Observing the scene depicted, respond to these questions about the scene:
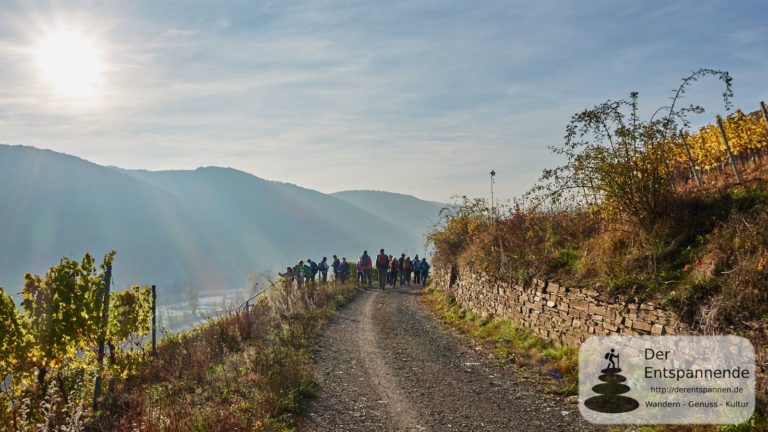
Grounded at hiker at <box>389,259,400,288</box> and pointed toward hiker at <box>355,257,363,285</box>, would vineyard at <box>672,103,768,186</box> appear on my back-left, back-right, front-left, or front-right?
back-left

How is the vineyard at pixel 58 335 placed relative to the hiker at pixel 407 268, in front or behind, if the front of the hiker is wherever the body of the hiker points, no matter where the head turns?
behind

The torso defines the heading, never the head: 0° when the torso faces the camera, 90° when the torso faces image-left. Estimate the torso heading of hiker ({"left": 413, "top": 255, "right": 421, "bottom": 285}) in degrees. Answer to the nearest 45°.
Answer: approximately 180°

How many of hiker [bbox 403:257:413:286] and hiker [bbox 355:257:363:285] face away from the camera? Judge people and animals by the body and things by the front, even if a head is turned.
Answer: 2

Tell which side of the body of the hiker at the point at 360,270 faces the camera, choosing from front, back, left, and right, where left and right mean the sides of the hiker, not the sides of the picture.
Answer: back

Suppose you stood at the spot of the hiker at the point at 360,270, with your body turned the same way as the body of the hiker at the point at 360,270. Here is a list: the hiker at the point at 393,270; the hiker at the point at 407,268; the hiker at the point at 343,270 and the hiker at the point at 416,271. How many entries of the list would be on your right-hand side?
3

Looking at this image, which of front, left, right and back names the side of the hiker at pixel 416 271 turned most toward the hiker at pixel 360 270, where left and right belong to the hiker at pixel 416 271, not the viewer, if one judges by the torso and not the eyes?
left

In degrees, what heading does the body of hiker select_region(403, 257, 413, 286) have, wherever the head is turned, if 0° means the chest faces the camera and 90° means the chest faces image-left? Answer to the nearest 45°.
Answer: approximately 180°

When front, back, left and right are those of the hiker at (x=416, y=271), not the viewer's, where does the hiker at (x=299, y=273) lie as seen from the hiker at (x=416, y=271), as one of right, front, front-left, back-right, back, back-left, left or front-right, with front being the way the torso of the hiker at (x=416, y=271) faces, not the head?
back-left

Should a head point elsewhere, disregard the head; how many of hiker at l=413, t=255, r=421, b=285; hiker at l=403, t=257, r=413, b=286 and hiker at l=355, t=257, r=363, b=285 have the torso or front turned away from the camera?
3

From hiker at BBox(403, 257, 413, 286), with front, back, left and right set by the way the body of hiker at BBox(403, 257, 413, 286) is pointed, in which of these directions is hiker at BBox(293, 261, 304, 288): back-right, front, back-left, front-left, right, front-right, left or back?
back-left
